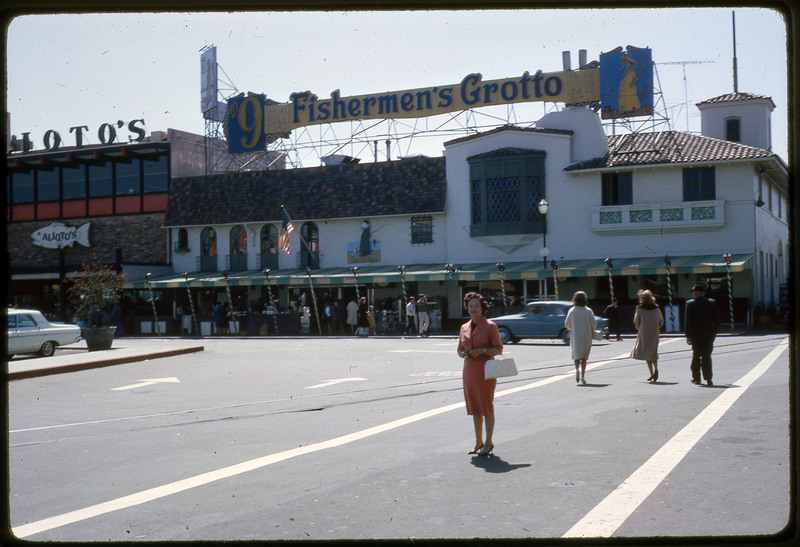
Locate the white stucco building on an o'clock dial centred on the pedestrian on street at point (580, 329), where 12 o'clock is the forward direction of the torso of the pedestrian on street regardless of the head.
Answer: The white stucco building is roughly at 12 o'clock from the pedestrian on street.

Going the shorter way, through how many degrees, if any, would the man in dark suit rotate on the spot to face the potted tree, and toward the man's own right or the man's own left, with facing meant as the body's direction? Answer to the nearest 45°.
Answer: approximately 90° to the man's own left

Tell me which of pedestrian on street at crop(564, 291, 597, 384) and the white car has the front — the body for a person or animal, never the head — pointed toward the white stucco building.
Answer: the pedestrian on street

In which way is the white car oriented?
to the viewer's left

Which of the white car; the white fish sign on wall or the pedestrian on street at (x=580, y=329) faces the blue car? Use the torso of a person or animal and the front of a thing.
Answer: the pedestrian on street

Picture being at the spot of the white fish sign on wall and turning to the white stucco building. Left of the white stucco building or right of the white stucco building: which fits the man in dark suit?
right

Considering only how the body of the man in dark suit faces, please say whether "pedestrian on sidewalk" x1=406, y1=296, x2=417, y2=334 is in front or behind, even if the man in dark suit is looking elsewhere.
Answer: in front

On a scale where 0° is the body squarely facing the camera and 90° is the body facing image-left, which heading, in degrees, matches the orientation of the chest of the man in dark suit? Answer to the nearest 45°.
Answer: approximately 180°

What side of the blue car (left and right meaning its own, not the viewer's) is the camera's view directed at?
left

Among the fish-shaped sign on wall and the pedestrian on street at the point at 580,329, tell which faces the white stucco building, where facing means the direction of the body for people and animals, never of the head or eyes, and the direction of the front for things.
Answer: the pedestrian on street

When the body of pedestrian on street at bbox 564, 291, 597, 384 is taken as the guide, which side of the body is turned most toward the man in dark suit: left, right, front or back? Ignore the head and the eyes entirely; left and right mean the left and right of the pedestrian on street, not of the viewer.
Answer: right

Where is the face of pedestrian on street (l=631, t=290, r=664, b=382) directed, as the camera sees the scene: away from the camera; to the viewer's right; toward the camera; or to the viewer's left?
away from the camera

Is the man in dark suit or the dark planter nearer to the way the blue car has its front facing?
the dark planter

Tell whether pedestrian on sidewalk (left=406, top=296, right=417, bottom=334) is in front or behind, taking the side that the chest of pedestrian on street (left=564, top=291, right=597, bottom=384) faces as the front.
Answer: in front
